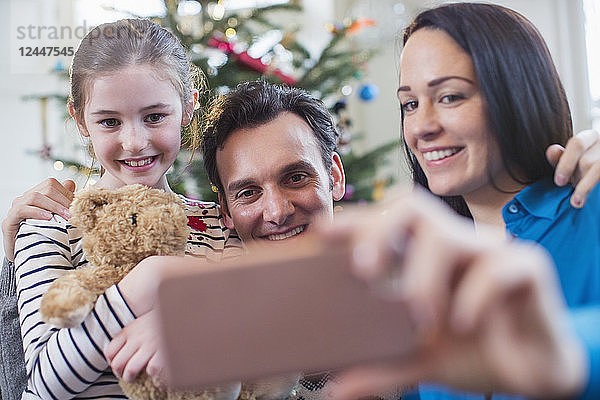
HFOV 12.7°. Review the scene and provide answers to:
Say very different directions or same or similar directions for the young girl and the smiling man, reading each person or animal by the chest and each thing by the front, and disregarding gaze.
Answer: same or similar directions

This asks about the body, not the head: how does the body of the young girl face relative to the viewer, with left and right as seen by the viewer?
facing the viewer

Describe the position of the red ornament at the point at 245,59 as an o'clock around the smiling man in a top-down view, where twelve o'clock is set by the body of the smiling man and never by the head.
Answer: The red ornament is roughly at 6 o'clock from the smiling man.

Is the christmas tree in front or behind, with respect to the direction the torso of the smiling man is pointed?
behind

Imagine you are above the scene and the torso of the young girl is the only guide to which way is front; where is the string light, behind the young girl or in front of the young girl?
behind

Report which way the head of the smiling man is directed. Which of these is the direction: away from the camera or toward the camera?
toward the camera

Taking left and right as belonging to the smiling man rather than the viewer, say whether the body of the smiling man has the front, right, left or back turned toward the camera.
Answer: front

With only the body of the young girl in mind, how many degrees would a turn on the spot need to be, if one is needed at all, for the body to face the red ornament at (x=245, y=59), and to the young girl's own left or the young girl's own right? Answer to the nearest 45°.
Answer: approximately 180°

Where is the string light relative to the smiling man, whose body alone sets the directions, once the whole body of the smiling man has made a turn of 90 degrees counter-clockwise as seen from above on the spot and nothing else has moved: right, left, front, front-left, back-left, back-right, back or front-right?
left

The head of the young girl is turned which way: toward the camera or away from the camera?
toward the camera

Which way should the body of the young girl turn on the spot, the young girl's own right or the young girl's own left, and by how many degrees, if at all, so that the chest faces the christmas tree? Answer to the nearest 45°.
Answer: approximately 180°

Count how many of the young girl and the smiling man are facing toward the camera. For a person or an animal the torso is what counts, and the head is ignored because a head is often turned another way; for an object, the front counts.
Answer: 2
